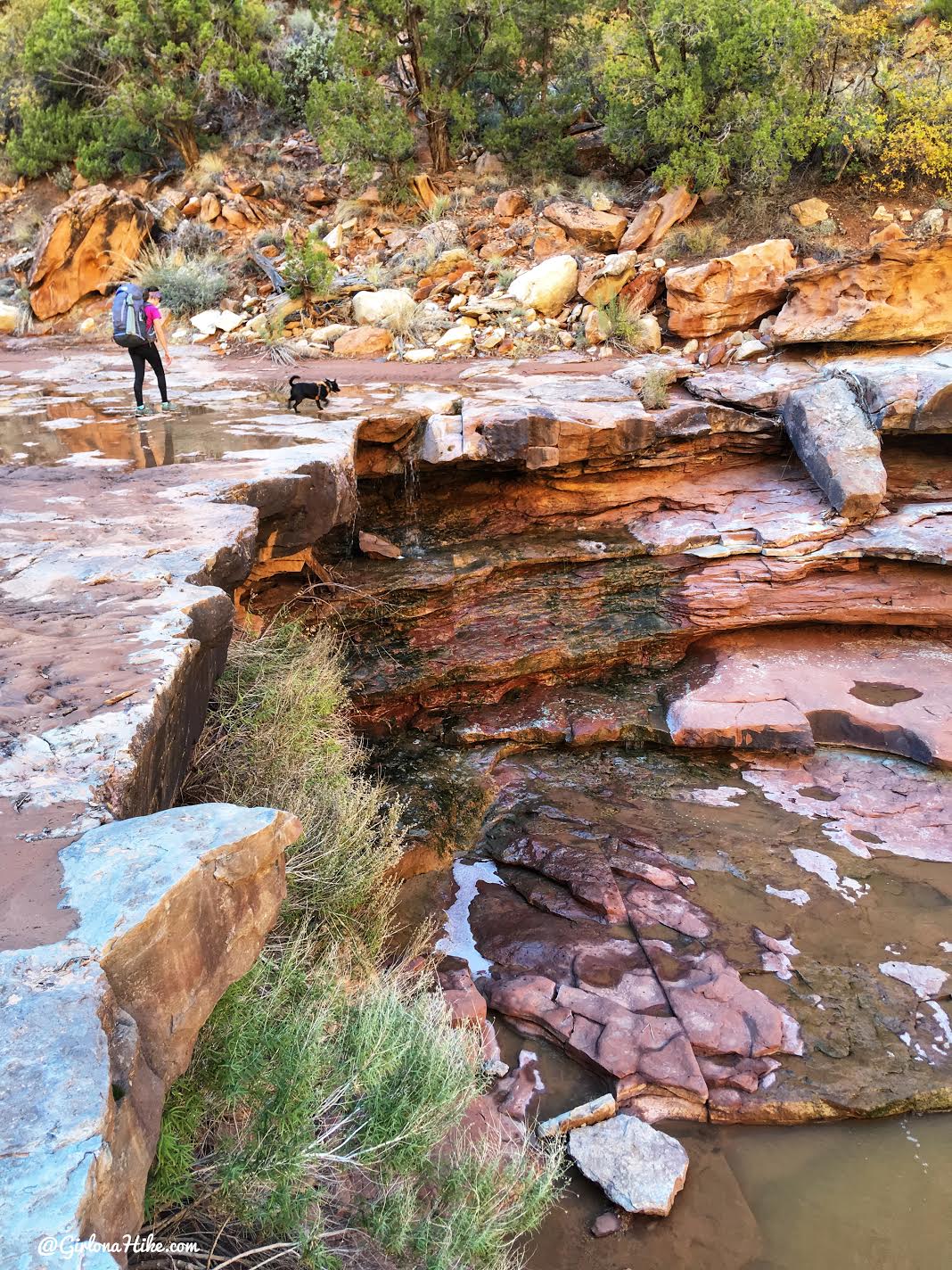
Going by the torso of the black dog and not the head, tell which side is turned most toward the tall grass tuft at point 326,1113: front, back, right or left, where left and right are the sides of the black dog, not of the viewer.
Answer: right

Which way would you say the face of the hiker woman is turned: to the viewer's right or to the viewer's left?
to the viewer's right

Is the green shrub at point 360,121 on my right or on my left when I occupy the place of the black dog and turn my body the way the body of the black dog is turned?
on my left

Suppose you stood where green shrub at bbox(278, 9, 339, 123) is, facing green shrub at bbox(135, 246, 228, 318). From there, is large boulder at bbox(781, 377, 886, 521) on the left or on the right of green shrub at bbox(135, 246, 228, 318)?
left

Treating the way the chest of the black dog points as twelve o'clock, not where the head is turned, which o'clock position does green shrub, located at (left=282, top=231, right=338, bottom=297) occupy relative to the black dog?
The green shrub is roughly at 9 o'clock from the black dog.

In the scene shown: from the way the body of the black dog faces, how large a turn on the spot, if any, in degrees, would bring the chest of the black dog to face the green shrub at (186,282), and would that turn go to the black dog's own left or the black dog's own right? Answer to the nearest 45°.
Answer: approximately 90° to the black dog's own left

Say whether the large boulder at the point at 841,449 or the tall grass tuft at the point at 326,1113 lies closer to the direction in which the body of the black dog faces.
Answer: the large boulder

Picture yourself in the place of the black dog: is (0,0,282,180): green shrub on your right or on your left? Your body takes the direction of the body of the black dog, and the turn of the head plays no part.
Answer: on your left

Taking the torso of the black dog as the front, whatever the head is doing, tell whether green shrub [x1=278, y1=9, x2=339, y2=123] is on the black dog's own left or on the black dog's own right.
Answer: on the black dog's own left

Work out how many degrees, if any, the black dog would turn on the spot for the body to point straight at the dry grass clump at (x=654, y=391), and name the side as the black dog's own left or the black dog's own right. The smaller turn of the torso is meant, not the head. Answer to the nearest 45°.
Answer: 0° — it already faces it

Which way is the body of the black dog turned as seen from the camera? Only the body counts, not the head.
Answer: to the viewer's right
